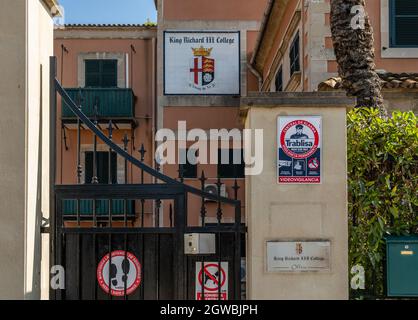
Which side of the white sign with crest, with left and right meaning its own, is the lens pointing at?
front

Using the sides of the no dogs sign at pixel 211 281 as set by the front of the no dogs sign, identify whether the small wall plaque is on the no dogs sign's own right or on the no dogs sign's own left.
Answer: on the no dogs sign's own left

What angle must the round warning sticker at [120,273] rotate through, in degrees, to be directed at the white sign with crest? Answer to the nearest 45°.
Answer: approximately 180°

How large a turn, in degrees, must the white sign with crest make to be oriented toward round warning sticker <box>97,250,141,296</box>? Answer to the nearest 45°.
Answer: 0° — it already faces it

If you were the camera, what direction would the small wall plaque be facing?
facing the viewer

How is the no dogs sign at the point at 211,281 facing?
toward the camera

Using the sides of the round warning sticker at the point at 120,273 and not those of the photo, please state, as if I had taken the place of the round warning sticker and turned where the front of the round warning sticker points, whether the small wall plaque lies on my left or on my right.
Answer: on my left
